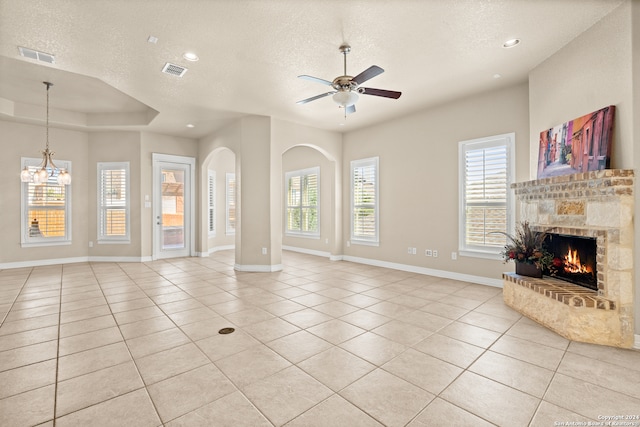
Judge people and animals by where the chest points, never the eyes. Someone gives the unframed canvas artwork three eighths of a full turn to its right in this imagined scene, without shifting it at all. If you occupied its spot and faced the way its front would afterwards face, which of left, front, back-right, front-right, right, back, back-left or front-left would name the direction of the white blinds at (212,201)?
left

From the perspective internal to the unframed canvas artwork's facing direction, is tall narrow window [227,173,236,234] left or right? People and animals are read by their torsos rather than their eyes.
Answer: on its right

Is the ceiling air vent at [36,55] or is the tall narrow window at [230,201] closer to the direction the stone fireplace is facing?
the ceiling air vent

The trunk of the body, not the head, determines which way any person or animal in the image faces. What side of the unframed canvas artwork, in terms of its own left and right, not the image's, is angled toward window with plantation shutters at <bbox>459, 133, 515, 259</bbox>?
right

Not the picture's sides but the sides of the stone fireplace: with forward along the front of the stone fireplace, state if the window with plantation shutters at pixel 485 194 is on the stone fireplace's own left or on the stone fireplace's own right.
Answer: on the stone fireplace's own right

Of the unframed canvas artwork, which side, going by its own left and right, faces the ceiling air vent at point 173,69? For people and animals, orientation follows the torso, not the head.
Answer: front

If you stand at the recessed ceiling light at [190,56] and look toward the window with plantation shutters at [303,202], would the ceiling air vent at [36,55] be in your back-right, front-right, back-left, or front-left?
back-left

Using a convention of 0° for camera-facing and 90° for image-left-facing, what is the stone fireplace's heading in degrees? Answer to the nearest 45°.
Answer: approximately 45°

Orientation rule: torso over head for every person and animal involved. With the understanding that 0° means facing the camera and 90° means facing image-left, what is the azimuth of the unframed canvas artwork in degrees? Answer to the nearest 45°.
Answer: approximately 45°

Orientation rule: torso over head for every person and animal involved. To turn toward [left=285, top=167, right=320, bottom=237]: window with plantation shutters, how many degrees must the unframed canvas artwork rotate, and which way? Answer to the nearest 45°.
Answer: approximately 45° to its right
